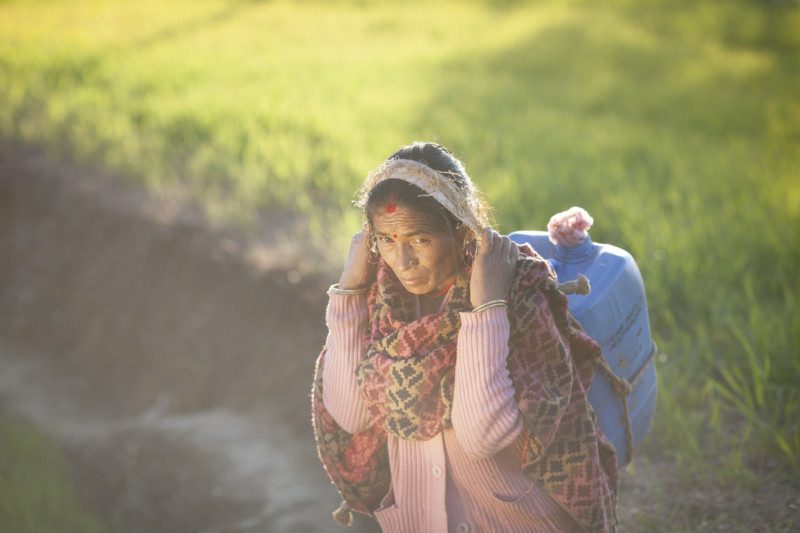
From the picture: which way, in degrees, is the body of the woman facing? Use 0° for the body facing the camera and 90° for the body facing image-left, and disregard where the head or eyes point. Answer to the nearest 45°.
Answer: approximately 45°
